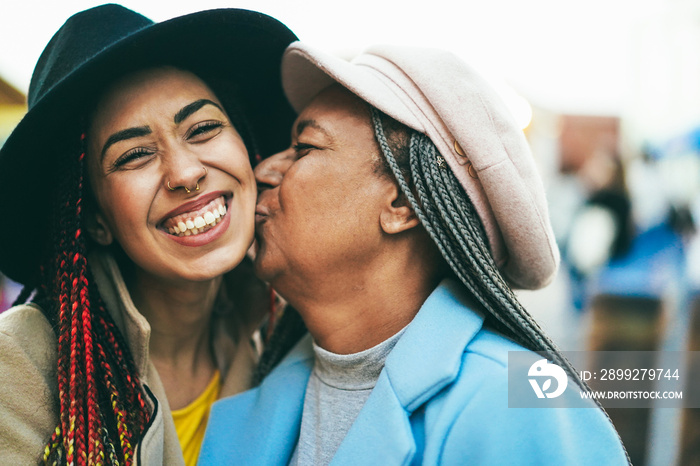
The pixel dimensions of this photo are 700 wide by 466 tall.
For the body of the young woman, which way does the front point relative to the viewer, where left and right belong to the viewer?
facing the viewer and to the right of the viewer
